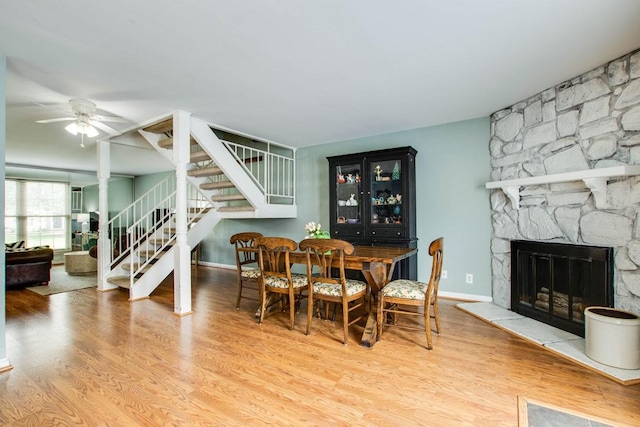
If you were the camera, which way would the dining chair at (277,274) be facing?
facing away from the viewer and to the right of the viewer

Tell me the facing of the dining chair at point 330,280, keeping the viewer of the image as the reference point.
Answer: facing away from the viewer and to the right of the viewer

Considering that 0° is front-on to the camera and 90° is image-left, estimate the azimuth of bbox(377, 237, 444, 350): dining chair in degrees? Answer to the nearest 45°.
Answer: approximately 90°

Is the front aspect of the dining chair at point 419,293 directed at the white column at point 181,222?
yes
